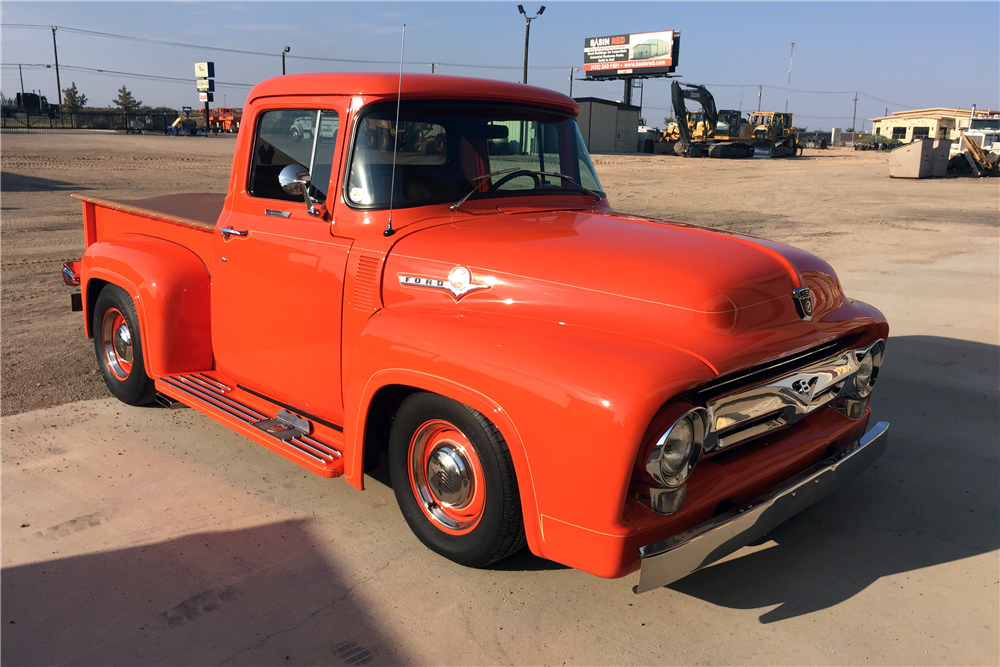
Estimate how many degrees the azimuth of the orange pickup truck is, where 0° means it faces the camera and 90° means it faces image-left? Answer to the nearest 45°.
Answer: approximately 315°

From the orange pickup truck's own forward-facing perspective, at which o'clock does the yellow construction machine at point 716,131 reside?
The yellow construction machine is roughly at 8 o'clock from the orange pickup truck.

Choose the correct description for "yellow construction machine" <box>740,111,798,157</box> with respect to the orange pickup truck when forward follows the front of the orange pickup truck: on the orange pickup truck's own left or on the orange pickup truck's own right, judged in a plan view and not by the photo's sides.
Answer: on the orange pickup truck's own left
